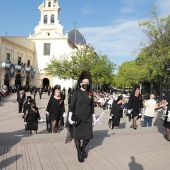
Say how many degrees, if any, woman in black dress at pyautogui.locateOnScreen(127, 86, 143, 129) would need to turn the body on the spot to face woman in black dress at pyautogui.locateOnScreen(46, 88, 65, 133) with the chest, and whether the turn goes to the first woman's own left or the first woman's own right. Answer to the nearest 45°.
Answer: approximately 45° to the first woman's own right

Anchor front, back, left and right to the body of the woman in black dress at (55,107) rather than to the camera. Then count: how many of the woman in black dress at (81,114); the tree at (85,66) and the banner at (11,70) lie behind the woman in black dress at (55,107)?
2

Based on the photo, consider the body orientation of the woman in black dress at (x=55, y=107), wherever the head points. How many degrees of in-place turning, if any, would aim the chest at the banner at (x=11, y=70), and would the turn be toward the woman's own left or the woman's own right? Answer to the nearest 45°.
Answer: approximately 180°

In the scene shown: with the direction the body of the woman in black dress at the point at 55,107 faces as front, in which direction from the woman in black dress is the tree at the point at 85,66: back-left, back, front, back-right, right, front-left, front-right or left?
back

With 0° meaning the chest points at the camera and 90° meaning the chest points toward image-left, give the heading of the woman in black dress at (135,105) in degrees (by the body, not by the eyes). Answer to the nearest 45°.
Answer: approximately 0°

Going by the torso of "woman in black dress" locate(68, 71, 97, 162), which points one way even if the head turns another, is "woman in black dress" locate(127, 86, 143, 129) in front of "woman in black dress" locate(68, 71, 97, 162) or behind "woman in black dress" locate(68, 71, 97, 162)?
behind

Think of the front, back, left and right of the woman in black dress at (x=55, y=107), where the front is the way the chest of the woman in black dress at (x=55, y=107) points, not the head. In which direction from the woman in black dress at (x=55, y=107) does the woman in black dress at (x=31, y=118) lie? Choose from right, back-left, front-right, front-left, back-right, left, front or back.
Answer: back-right

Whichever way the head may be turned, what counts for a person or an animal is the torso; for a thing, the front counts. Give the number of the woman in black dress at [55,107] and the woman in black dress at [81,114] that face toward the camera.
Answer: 2
